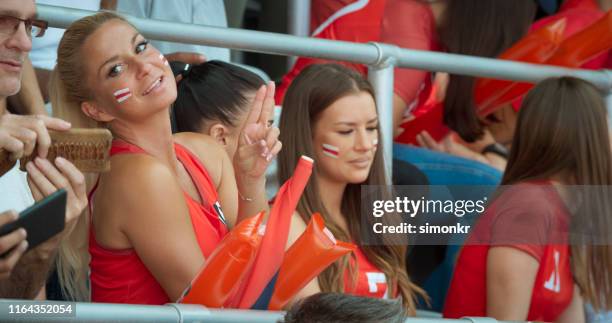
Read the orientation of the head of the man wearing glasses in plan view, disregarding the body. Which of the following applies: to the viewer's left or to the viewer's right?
to the viewer's right

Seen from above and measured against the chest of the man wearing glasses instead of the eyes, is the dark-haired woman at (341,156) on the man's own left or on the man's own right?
on the man's own left

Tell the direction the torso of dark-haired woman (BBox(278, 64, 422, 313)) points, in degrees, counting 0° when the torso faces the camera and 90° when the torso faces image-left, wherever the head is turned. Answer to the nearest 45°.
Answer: approximately 315°

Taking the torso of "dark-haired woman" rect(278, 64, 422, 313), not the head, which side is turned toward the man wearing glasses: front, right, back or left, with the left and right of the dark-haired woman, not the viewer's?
right

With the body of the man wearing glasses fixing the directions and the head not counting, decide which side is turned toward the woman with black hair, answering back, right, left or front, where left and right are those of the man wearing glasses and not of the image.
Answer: left
